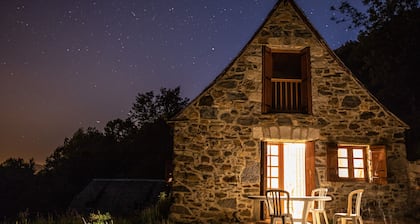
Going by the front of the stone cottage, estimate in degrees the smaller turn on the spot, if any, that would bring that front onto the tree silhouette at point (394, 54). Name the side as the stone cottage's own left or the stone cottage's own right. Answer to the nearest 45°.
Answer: approximately 135° to the stone cottage's own left

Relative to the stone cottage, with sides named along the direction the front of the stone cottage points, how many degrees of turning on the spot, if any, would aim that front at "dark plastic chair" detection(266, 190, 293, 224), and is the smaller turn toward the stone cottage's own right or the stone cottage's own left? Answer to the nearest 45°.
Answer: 0° — it already faces it

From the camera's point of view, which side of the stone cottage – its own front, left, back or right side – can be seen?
front

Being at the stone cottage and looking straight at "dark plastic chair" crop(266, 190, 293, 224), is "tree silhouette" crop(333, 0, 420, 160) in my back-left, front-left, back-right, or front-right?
back-left

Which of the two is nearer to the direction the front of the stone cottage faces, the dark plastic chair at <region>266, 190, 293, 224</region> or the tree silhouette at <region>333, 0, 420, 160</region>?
the dark plastic chair
